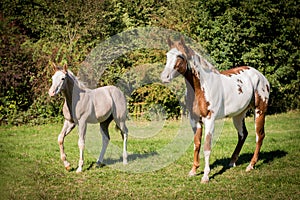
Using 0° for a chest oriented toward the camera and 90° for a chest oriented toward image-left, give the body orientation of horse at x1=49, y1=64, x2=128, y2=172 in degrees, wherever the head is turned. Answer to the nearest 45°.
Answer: approximately 45°

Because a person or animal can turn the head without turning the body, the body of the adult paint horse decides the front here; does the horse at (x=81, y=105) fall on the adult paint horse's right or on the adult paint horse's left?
on the adult paint horse's right

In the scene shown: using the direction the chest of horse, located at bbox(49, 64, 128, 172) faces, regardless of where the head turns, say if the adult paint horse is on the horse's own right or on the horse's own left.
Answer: on the horse's own left

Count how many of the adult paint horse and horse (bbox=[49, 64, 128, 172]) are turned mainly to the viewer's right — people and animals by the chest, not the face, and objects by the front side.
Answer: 0
